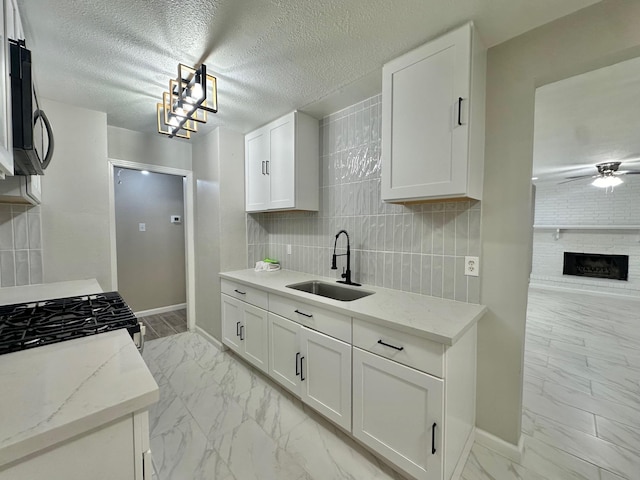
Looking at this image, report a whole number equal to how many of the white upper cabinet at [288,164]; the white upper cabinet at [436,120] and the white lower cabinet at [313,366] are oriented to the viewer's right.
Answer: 0

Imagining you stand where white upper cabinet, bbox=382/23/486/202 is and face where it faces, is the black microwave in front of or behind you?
in front

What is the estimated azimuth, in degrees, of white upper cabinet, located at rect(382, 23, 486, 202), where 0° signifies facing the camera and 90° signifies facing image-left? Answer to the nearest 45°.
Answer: approximately 45°

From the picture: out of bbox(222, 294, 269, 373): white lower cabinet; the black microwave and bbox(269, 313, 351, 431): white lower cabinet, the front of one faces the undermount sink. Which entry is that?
the black microwave

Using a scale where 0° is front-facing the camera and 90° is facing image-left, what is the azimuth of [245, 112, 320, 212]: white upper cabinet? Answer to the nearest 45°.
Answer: approximately 45°

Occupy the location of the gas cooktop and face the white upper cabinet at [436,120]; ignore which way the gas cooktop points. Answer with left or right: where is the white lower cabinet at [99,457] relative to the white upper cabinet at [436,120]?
right

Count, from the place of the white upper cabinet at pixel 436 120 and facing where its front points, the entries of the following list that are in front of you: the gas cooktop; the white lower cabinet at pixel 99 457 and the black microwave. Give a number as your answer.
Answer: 3

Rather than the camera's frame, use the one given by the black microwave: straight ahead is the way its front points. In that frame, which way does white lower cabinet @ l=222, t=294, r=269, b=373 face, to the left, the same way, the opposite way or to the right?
the opposite way

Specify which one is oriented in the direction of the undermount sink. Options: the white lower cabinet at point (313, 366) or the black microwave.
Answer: the black microwave

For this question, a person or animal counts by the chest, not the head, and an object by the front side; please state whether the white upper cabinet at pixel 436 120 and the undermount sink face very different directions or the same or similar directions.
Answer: same or similar directions

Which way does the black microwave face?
to the viewer's right

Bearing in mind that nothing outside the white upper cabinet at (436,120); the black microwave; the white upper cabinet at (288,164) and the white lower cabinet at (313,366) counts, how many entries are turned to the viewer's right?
1

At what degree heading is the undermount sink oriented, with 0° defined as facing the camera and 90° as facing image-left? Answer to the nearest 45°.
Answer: approximately 45°

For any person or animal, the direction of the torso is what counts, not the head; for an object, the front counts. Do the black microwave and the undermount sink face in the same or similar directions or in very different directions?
very different directions

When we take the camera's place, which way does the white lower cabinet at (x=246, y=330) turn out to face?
facing the viewer and to the left of the viewer

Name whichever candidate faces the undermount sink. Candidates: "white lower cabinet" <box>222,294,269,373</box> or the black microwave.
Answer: the black microwave

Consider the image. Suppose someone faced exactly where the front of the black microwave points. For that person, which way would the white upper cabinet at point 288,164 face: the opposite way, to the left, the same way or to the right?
the opposite way
